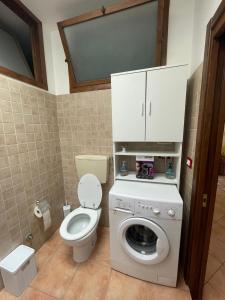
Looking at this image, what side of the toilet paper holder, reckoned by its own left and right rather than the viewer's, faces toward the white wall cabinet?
front

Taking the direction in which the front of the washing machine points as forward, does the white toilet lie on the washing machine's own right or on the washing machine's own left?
on the washing machine's own right

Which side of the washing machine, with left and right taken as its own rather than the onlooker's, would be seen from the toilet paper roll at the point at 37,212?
right

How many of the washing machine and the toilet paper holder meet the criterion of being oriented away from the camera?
0

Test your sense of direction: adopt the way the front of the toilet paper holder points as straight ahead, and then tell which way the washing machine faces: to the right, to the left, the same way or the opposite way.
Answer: to the right

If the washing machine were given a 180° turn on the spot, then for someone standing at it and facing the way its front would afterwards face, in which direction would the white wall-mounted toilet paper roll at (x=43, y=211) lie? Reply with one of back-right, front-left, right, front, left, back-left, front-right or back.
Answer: left

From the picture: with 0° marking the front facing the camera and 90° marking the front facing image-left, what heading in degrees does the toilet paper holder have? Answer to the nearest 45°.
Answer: approximately 315°

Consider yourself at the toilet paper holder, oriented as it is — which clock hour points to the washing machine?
The washing machine is roughly at 12 o'clock from the toilet paper holder.

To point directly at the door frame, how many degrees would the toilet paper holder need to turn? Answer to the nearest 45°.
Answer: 0° — it already faces it
